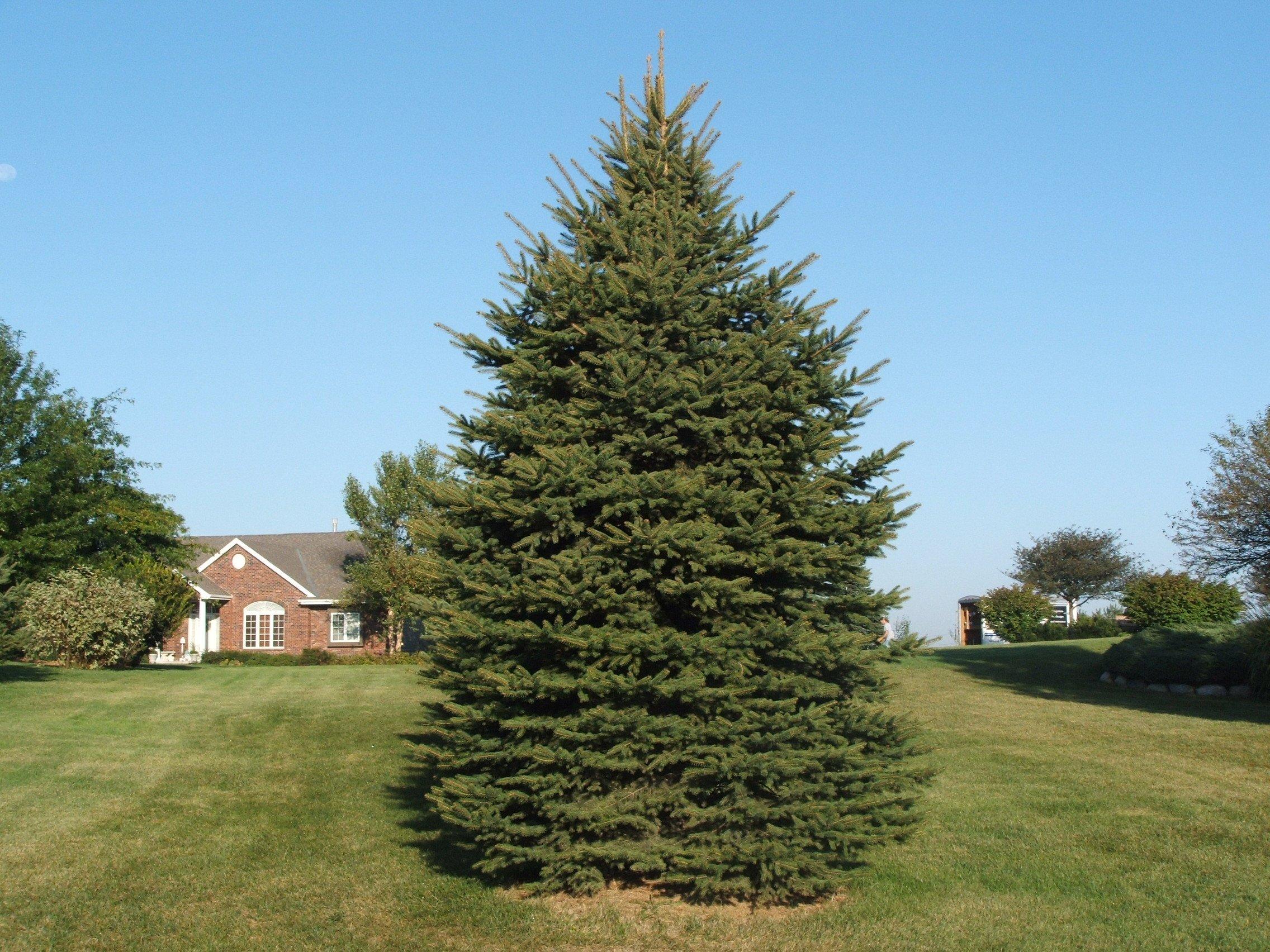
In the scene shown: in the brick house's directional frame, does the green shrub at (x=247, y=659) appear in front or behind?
in front

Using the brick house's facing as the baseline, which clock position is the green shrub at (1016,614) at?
The green shrub is roughly at 10 o'clock from the brick house.

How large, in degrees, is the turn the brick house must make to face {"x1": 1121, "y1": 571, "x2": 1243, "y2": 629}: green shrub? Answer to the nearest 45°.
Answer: approximately 45° to its left

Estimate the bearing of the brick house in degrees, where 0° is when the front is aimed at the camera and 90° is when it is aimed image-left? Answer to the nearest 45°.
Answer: approximately 0°

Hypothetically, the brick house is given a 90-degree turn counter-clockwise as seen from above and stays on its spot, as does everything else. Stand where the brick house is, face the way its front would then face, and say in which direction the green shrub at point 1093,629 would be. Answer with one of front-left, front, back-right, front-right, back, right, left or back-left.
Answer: front-right

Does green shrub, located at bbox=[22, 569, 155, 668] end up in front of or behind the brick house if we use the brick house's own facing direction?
in front

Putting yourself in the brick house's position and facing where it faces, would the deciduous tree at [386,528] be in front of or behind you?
in front
